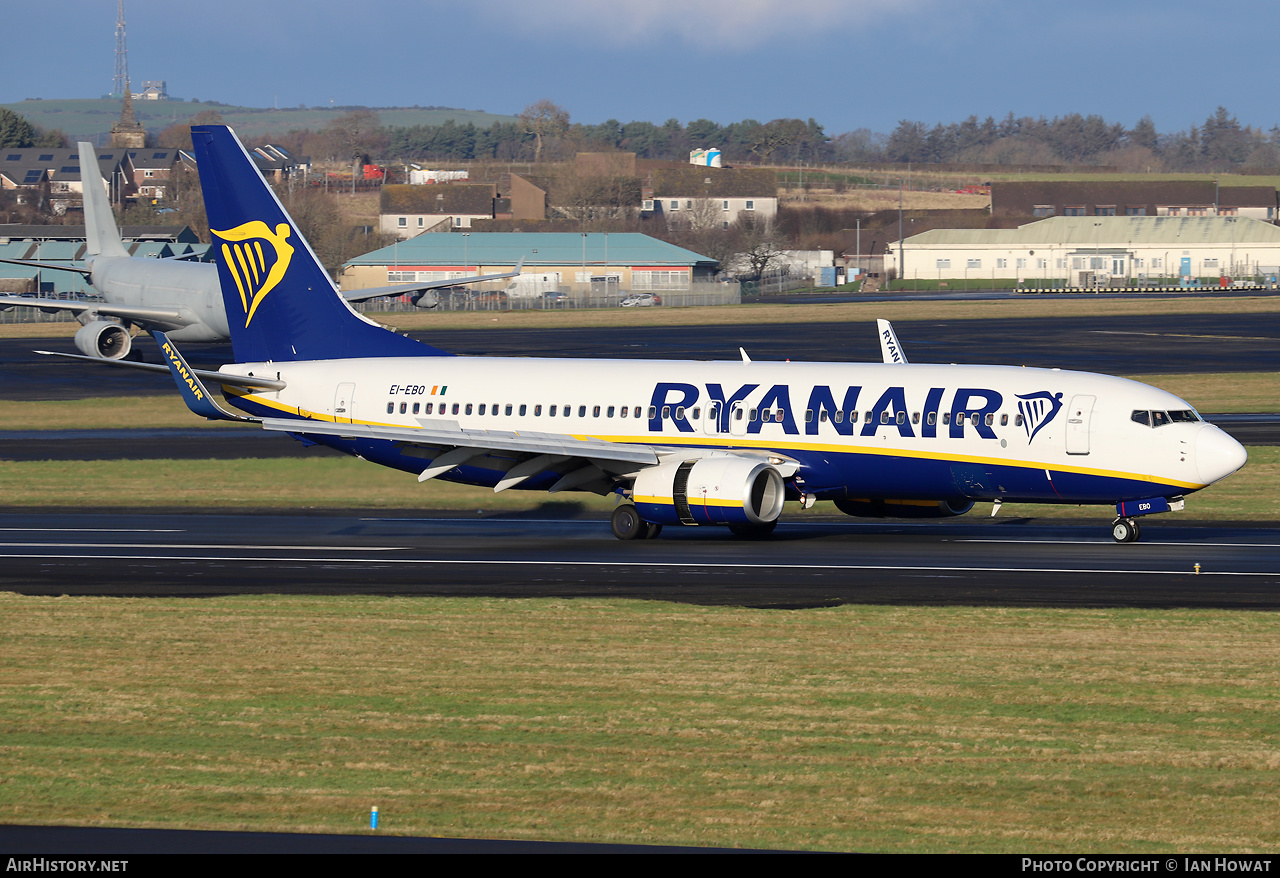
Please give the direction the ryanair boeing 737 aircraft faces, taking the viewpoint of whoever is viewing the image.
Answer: facing the viewer and to the right of the viewer
